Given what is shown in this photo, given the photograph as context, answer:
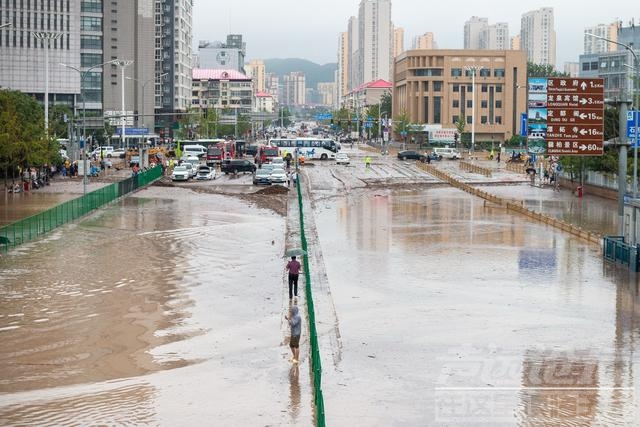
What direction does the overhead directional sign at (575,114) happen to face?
toward the camera

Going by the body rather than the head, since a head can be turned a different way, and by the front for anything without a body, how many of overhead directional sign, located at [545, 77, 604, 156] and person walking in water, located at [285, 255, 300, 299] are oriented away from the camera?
1

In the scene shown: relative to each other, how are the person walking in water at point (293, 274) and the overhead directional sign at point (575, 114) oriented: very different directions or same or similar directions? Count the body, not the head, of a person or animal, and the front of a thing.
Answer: very different directions

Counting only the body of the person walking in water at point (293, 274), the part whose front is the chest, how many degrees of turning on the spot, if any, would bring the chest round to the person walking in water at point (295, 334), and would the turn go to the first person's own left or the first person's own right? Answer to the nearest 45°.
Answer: approximately 180°

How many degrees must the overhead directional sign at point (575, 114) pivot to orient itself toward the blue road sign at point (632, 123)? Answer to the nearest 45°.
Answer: approximately 135° to its left

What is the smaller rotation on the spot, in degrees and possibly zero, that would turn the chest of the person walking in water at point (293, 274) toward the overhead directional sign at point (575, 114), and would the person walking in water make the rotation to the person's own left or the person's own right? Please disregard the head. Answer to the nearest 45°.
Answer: approximately 45° to the person's own right

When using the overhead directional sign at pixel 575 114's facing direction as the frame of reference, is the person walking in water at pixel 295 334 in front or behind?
in front

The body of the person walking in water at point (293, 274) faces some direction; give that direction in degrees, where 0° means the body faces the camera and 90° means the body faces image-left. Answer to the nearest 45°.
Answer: approximately 180°

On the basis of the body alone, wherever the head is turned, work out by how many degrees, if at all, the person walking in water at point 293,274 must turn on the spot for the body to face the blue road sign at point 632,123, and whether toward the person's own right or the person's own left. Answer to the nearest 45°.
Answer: approximately 45° to the person's own right
